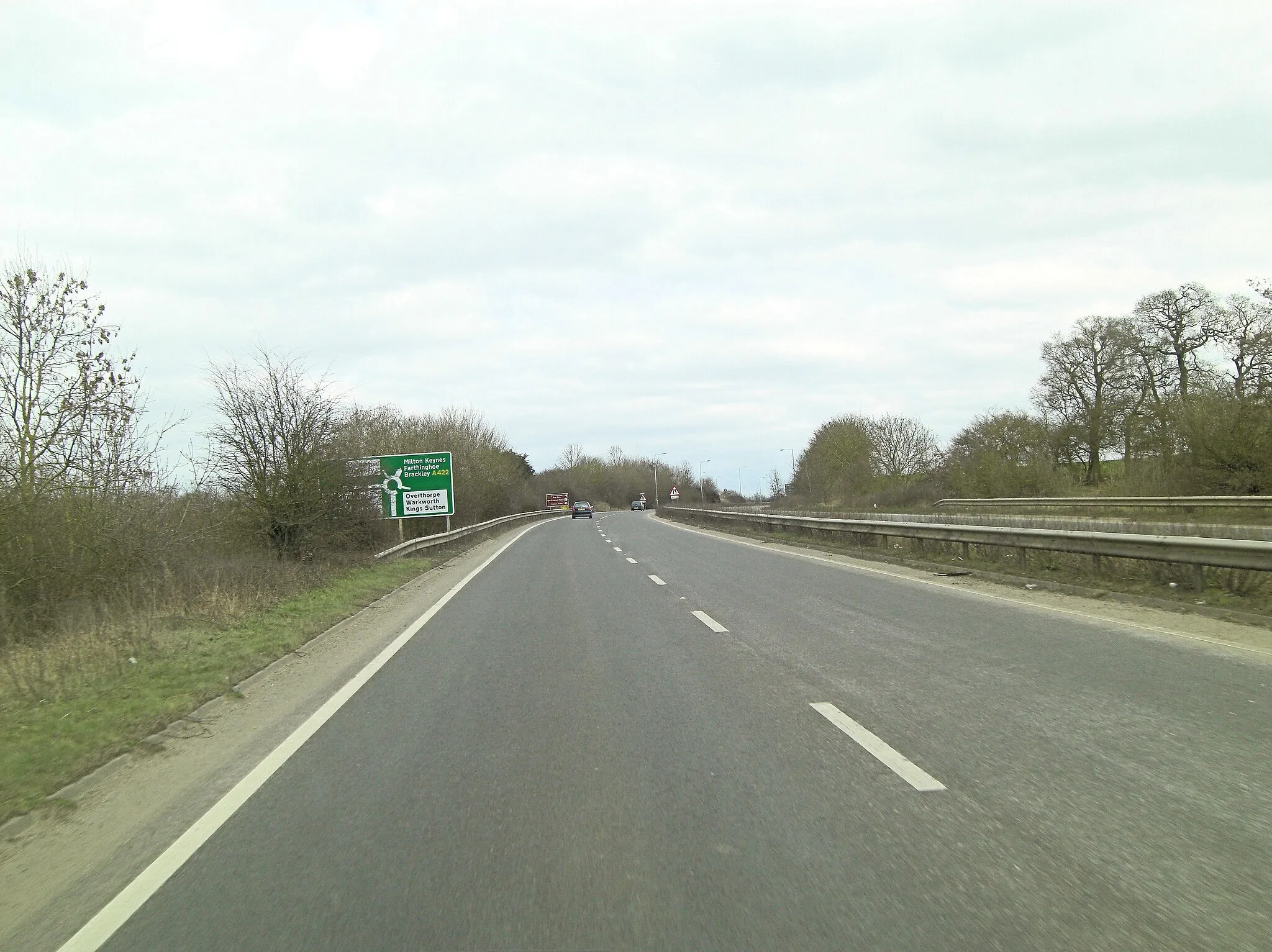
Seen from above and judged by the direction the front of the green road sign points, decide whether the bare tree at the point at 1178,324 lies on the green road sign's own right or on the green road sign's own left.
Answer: on the green road sign's own left

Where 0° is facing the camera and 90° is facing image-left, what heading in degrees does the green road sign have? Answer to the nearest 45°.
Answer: approximately 0°
